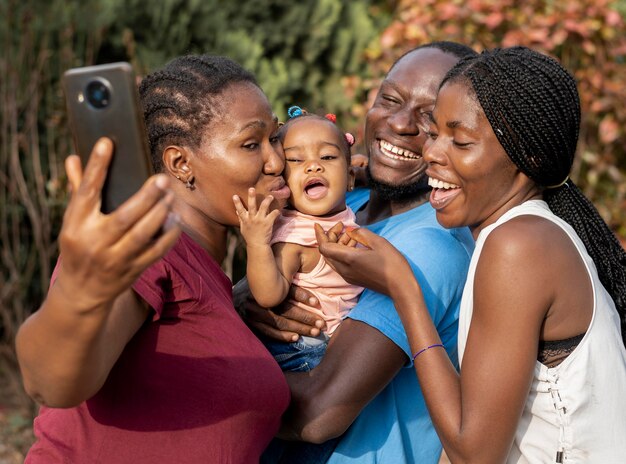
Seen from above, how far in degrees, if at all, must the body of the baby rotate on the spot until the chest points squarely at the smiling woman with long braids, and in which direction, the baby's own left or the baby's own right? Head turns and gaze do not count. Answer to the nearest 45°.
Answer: approximately 45° to the baby's own left

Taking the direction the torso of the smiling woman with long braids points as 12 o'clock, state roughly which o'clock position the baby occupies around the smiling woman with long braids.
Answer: The baby is roughly at 1 o'clock from the smiling woman with long braids.

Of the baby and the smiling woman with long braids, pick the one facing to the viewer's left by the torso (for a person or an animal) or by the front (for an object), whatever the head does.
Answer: the smiling woman with long braids

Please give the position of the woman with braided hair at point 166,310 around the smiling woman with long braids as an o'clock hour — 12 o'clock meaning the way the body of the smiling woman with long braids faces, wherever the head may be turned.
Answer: The woman with braided hair is roughly at 11 o'clock from the smiling woman with long braids.

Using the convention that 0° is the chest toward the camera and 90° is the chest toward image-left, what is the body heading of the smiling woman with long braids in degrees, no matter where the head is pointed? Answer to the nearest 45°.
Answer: approximately 90°

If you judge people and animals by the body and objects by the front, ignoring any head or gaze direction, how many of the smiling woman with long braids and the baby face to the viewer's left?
1

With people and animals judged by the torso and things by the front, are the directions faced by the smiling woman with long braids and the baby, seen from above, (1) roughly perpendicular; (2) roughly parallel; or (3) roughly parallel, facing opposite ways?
roughly perpendicular
